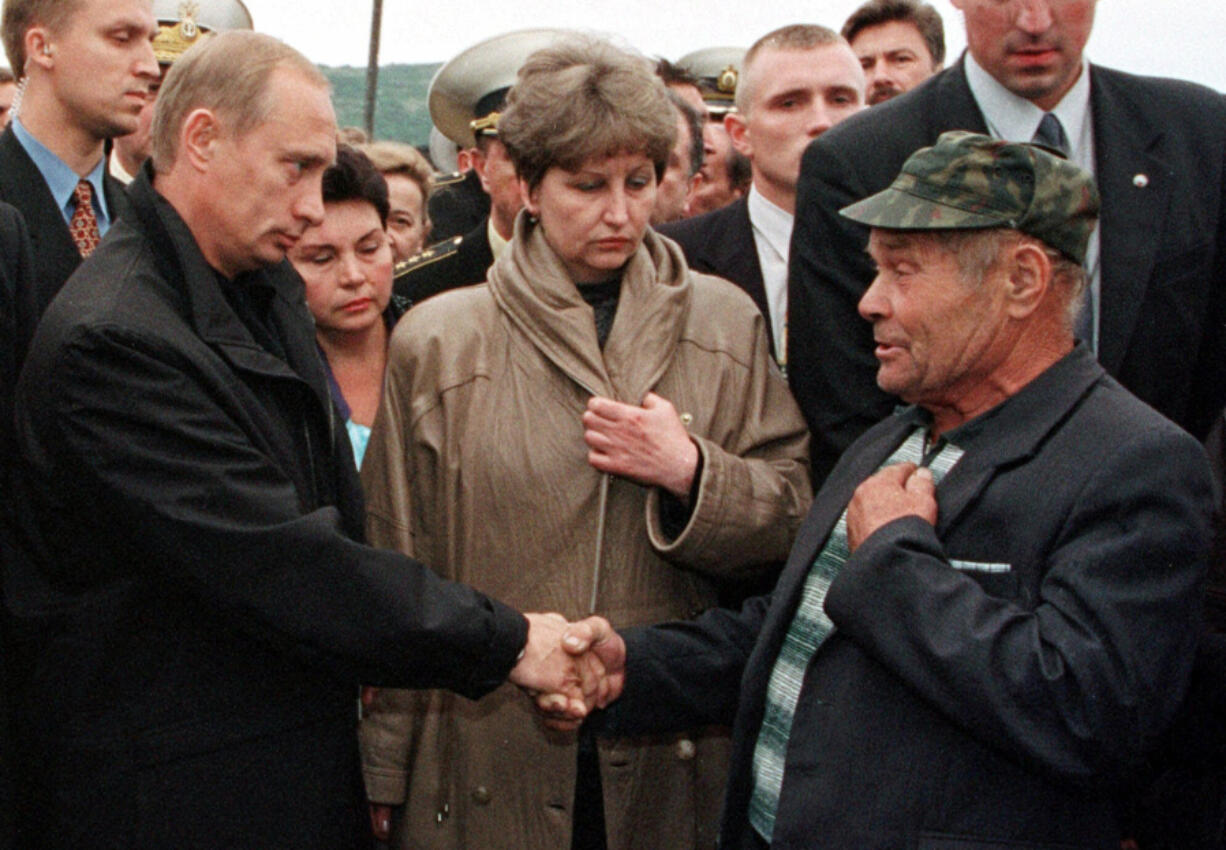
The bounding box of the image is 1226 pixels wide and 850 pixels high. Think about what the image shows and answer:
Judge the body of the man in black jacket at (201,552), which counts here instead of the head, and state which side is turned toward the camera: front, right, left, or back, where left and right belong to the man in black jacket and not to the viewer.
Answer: right

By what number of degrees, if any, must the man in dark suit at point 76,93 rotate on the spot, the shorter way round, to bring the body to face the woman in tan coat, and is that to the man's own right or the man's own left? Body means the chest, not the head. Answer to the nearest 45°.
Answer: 0° — they already face them

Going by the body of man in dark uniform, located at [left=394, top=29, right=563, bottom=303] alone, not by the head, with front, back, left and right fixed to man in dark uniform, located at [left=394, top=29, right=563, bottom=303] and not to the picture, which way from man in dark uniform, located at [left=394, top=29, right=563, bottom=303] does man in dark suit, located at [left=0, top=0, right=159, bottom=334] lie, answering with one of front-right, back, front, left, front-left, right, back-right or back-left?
right

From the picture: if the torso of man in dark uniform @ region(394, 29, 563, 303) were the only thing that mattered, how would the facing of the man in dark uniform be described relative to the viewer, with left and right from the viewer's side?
facing the viewer and to the right of the viewer

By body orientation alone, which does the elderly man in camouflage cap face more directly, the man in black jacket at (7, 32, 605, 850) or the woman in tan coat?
the man in black jacket

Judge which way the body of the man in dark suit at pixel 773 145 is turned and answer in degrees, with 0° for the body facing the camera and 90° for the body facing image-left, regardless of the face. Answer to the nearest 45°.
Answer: approximately 315°

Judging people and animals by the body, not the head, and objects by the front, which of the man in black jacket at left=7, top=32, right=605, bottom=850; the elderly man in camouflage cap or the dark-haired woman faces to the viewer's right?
the man in black jacket

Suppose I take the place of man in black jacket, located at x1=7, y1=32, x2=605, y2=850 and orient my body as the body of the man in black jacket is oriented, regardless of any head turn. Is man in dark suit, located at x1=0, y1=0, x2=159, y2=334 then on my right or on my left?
on my left

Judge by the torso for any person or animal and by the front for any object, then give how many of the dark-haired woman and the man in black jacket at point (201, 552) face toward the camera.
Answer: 1

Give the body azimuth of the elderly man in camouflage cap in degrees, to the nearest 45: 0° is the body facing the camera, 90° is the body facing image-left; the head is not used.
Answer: approximately 45°
